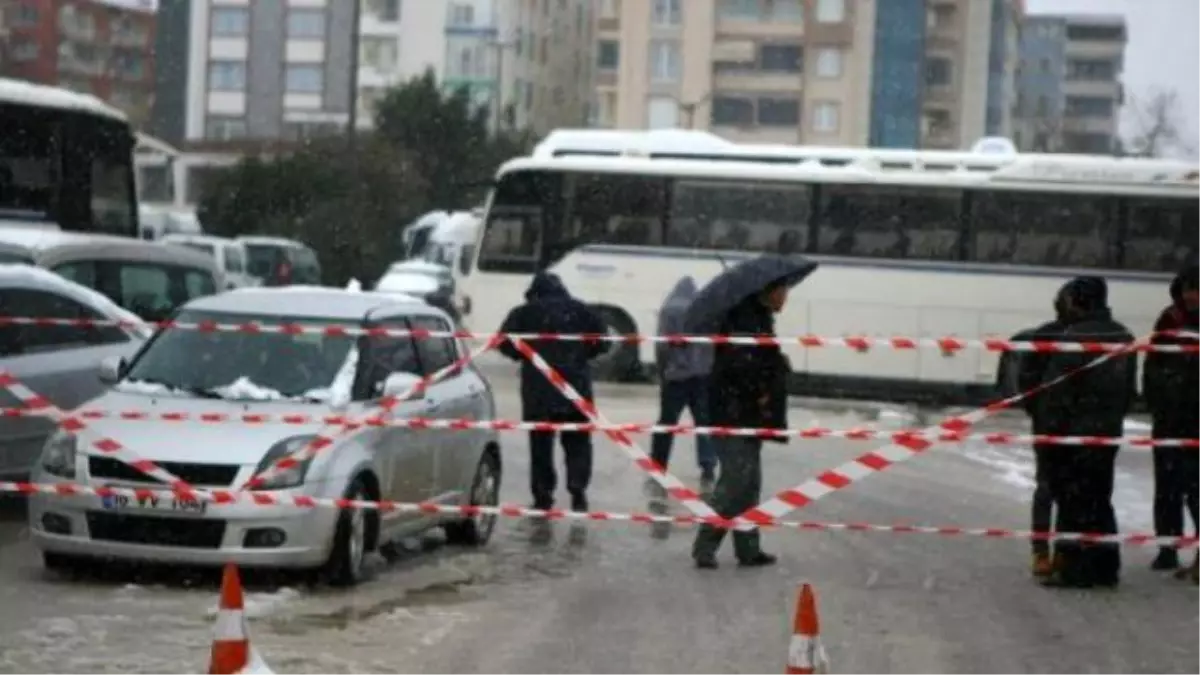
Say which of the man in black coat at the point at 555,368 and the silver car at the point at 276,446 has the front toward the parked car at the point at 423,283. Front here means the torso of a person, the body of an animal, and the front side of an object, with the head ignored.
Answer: the man in black coat

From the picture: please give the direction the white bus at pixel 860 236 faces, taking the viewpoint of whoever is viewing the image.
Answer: facing to the left of the viewer

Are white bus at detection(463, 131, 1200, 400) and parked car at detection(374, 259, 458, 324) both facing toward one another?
no

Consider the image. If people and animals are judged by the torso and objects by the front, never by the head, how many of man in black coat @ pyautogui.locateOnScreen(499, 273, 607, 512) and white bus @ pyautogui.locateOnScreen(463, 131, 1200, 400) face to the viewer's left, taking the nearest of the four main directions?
1

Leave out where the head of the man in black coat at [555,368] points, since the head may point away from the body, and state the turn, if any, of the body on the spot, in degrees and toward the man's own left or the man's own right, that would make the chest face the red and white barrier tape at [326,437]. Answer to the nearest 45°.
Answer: approximately 180°

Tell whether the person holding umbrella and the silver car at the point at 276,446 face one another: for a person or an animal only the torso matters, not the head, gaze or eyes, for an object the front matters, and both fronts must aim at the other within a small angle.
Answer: no

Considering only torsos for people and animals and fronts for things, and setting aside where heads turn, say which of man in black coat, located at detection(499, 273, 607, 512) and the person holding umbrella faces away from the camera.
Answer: the man in black coat

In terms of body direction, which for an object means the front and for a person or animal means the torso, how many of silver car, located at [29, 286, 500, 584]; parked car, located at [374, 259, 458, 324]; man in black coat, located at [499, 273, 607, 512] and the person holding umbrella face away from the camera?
1

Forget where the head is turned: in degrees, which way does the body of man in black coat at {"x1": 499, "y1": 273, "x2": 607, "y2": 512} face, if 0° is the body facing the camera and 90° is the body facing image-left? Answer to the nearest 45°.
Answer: approximately 180°

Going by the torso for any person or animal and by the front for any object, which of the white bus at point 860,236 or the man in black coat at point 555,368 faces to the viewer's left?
the white bus

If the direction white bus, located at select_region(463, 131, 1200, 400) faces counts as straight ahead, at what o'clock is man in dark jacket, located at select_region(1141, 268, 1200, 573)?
The man in dark jacket is roughly at 9 o'clock from the white bus.

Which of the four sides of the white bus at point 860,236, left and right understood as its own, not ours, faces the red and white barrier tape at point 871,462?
left

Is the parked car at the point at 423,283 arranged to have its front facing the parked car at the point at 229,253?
no

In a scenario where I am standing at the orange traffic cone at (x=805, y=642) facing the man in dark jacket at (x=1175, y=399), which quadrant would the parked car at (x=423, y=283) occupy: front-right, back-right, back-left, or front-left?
front-left

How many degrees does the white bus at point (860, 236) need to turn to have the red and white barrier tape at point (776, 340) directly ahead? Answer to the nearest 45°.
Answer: approximately 90° to its left
